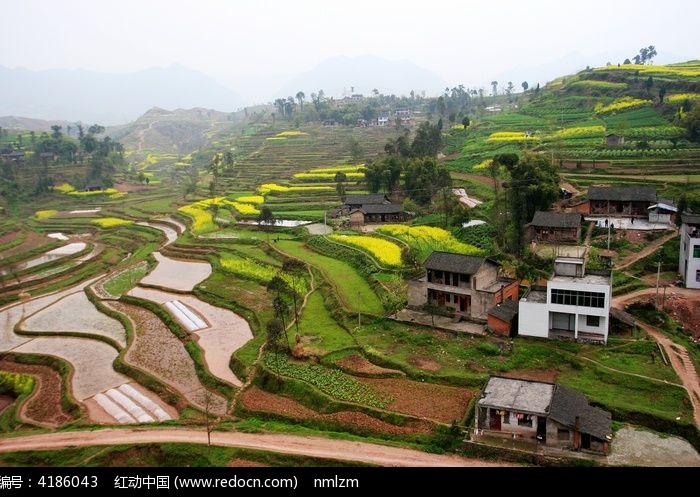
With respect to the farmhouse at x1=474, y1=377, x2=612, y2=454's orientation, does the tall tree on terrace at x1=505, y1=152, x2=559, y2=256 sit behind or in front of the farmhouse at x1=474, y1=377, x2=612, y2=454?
behind

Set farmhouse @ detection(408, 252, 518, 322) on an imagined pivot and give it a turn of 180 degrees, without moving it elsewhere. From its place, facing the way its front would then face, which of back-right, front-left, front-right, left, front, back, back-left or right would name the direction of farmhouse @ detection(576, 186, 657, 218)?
front

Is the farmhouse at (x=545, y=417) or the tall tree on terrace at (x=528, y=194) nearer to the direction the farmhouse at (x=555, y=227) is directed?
the farmhouse

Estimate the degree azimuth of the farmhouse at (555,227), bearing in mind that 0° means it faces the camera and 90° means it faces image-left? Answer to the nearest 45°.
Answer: approximately 0°

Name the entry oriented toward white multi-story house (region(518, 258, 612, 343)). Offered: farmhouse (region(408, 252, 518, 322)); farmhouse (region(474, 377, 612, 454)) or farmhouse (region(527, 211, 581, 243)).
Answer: farmhouse (region(527, 211, 581, 243))

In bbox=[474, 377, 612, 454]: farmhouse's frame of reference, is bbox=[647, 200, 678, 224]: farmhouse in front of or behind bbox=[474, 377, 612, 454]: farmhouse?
behind

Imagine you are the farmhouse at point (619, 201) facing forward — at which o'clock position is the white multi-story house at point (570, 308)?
The white multi-story house is roughly at 12 o'clock from the farmhouse.

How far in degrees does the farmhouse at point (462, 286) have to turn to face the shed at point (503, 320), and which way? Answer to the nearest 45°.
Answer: approximately 90° to its left

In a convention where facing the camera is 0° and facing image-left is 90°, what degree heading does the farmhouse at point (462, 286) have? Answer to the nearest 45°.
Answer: approximately 45°

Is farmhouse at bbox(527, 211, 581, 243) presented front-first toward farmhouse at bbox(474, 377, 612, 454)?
yes

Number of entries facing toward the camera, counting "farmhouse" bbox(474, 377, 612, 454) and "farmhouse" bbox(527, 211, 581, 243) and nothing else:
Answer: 2

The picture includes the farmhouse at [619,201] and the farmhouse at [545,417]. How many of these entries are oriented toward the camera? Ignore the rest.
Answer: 2

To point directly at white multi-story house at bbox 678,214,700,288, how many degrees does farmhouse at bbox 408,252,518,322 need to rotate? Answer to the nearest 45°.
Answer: approximately 135° to its left
